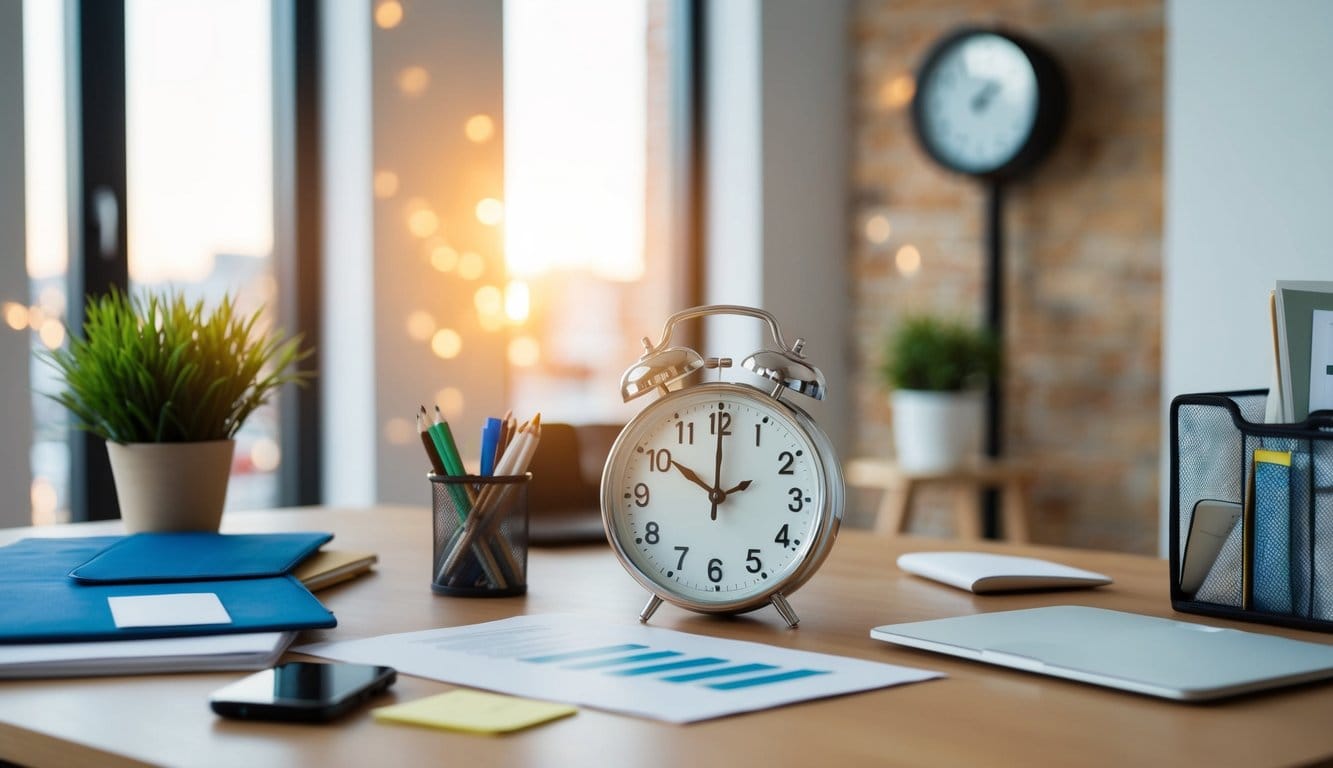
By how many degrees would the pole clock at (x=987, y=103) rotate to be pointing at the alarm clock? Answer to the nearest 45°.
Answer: approximately 45° to its left

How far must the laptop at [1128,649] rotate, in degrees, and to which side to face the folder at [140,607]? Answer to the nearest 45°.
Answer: approximately 45° to its right

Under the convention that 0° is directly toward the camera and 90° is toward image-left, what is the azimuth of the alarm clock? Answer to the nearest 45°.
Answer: approximately 0°

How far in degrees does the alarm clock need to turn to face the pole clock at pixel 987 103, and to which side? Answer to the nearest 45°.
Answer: approximately 180°

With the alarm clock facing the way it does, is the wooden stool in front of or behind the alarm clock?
behind

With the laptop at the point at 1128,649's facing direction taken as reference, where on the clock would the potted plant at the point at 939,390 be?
The potted plant is roughly at 4 o'clock from the laptop.

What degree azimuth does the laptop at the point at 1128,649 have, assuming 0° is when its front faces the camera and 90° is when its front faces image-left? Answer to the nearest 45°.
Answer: approximately 45°
